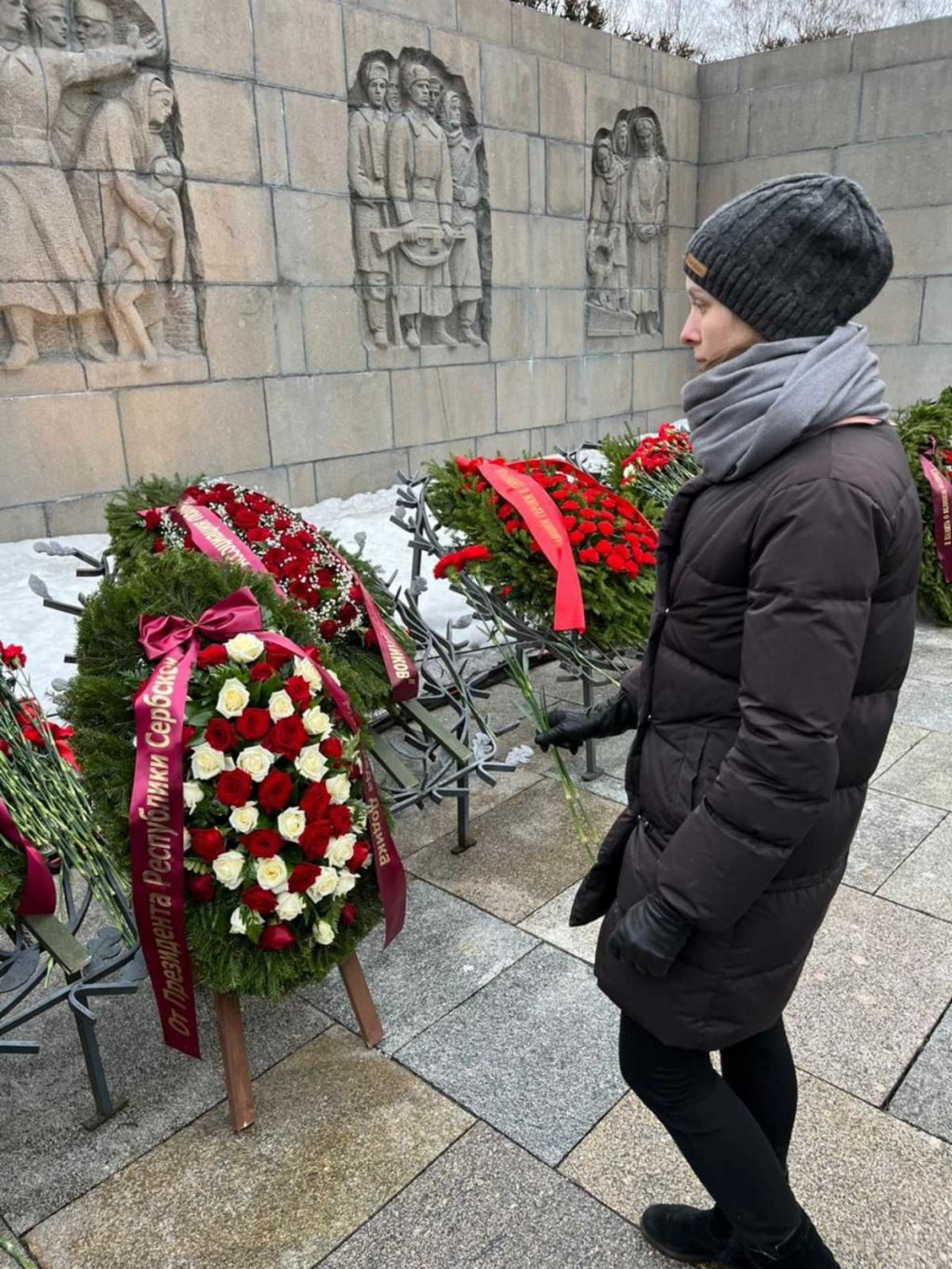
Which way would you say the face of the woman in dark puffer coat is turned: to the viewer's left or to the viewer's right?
to the viewer's left

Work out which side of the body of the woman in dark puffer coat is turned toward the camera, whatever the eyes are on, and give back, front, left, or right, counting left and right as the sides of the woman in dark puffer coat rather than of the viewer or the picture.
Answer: left

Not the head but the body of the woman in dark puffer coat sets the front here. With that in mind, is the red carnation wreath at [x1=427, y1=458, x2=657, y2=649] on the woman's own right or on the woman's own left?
on the woman's own right
